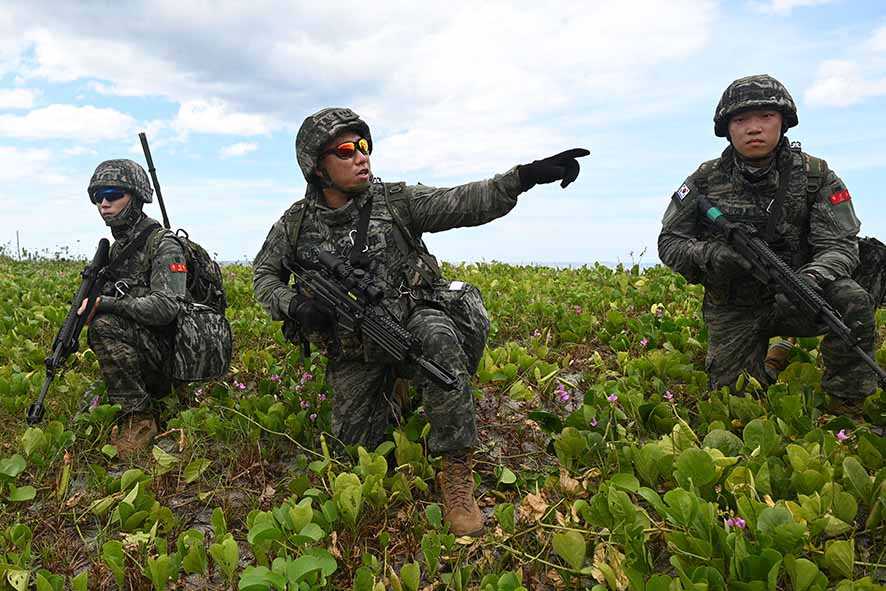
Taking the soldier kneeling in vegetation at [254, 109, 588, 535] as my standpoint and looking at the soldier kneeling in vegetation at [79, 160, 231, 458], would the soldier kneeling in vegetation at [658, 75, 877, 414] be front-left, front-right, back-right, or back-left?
back-right

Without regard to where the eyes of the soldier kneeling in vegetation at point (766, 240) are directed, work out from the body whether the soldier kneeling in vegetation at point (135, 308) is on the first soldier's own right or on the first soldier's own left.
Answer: on the first soldier's own right

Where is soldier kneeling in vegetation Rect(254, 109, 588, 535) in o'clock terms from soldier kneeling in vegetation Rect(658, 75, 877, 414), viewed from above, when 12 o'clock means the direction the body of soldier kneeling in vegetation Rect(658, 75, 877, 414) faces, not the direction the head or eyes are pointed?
soldier kneeling in vegetation Rect(254, 109, 588, 535) is roughly at 2 o'clock from soldier kneeling in vegetation Rect(658, 75, 877, 414).

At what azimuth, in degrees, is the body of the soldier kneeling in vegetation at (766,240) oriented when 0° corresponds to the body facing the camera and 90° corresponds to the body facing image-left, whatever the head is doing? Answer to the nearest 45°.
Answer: approximately 0°
